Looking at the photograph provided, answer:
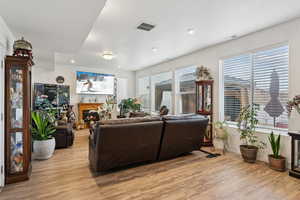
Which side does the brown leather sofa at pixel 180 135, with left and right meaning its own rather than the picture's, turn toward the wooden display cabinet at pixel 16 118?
left

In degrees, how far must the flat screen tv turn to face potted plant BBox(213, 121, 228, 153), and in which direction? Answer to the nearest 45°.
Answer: approximately 45° to its left

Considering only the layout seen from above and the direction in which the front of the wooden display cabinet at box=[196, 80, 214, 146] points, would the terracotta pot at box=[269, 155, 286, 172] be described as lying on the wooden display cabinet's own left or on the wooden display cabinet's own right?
on the wooden display cabinet's own left

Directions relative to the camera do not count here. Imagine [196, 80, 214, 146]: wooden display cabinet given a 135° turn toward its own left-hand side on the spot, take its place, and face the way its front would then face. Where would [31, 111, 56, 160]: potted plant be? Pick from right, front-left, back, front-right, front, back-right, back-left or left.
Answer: back-right

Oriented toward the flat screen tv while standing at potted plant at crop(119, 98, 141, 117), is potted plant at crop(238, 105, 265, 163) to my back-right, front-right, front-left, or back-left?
back-left

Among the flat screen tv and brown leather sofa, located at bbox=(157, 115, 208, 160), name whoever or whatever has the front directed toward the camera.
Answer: the flat screen tv

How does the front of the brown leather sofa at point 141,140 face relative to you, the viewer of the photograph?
facing away from the viewer and to the left of the viewer

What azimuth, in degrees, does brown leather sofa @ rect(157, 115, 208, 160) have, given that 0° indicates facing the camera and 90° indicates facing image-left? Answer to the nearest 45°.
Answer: approximately 135°

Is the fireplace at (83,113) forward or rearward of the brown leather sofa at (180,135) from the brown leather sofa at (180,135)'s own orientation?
forward

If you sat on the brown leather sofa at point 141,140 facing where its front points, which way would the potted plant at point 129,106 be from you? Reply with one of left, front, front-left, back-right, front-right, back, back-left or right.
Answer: front-right

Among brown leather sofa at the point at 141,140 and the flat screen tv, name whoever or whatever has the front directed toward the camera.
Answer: the flat screen tv

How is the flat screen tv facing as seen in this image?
toward the camera

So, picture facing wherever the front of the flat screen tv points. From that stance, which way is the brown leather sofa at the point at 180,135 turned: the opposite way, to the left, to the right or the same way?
the opposite way

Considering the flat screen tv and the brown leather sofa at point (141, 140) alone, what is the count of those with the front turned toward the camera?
1

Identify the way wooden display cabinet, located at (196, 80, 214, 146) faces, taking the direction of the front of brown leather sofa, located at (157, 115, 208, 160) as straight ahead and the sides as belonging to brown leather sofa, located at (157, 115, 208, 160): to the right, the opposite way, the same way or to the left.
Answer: to the left

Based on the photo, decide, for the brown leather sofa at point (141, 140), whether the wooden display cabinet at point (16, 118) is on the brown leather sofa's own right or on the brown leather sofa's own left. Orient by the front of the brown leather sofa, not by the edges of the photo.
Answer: on the brown leather sofa's own left

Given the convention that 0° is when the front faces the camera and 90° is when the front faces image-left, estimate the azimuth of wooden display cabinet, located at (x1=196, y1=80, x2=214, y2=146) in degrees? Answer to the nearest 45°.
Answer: approximately 45°

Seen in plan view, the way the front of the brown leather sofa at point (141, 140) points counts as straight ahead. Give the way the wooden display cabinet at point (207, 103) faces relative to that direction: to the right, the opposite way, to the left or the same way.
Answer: to the left

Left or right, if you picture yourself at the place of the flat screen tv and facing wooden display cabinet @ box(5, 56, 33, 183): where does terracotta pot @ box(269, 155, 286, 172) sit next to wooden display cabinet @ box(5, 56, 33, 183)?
left

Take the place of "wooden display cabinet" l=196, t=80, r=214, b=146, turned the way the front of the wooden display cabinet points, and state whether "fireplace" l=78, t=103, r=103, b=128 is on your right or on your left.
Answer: on your right
